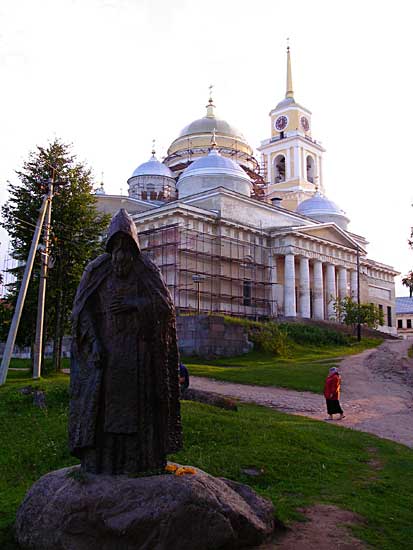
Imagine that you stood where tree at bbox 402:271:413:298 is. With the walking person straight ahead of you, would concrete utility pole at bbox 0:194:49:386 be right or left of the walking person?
right

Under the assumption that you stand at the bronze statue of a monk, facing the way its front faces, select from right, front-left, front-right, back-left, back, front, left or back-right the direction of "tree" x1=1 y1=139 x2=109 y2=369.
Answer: back

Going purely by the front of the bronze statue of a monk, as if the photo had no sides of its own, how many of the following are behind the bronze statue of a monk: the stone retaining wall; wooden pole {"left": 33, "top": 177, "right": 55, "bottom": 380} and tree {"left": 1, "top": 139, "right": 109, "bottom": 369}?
3

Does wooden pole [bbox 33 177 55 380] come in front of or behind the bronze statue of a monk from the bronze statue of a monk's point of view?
behind

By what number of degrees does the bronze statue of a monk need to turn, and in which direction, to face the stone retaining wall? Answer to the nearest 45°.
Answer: approximately 180°

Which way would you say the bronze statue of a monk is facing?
toward the camera

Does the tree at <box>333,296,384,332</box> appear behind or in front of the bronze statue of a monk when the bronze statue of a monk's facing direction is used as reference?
behind

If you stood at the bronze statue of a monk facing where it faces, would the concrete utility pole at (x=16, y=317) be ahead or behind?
behind

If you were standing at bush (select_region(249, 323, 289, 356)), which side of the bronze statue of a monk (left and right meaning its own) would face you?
back

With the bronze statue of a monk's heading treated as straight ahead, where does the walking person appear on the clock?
The walking person is roughly at 7 o'clock from the bronze statue of a monk.

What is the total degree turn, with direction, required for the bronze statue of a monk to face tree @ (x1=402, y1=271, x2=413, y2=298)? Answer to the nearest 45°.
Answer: approximately 135° to its left
